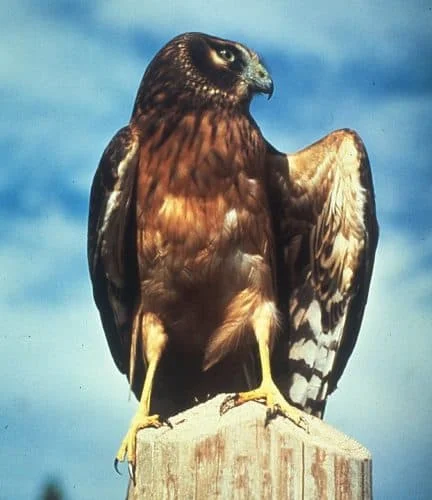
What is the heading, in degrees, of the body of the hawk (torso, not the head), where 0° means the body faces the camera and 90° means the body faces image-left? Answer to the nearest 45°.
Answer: approximately 0°
